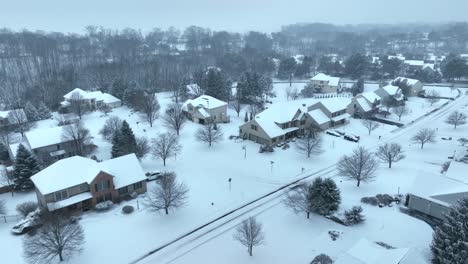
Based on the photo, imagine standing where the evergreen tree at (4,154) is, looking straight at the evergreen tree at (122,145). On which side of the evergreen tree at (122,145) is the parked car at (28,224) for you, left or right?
right

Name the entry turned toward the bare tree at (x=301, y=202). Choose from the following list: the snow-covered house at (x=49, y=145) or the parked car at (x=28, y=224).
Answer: the snow-covered house

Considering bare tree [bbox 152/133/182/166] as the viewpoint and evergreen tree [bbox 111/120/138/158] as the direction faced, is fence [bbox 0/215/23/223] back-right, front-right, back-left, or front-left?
front-left

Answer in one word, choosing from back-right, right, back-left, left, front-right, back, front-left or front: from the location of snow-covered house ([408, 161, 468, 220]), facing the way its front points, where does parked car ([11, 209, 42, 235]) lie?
front

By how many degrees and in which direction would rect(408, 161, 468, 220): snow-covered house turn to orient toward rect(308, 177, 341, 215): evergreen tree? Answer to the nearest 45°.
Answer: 0° — it already faces it

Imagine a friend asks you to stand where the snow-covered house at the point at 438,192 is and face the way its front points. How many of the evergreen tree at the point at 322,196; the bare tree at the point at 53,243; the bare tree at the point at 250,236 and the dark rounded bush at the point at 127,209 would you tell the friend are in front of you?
4

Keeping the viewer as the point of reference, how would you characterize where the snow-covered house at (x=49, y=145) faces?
facing the viewer and to the right of the viewer

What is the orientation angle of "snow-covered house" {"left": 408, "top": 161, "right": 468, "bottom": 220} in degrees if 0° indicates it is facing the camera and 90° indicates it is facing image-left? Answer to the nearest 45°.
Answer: approximately 45°

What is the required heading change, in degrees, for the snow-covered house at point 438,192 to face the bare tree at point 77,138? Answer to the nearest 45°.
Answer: approximately 45° to its right

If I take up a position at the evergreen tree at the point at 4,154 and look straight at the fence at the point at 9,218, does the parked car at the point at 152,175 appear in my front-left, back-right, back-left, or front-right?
front-left

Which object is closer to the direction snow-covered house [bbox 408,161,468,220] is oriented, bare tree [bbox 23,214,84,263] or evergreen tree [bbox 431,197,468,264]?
the bare tree
